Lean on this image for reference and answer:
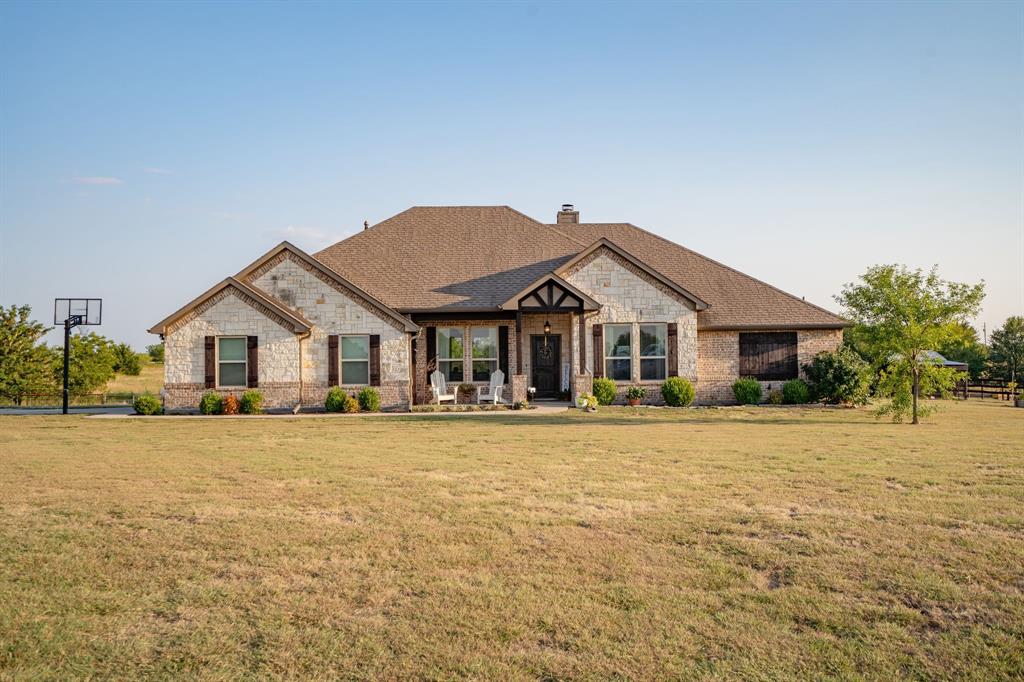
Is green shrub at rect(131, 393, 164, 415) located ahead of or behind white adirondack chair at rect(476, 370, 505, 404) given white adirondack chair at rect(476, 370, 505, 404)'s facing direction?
ahead

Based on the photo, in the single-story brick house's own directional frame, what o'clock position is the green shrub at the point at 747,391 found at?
The green shrub is roughly at 9 o'clock from the single-story brick house.

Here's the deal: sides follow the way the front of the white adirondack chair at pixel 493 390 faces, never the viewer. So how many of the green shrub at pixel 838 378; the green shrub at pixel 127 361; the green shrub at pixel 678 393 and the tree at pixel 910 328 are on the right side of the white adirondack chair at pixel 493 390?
1

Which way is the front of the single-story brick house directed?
toward the camera

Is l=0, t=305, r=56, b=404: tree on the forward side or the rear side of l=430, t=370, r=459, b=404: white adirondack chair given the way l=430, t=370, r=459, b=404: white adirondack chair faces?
on the rear side

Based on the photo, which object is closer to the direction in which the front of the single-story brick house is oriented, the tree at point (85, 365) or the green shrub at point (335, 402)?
the green shrub

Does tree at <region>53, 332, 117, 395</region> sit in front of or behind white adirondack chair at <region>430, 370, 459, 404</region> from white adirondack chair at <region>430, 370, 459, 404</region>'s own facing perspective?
behind

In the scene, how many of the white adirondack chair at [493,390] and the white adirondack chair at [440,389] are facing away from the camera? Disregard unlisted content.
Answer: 0

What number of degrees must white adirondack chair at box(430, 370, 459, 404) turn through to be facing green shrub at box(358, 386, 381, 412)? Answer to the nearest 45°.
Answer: approximately 90° to its right

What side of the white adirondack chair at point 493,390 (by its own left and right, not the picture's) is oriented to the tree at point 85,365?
right

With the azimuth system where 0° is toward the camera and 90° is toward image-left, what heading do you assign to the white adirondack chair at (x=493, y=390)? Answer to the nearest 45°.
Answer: approximately 45°

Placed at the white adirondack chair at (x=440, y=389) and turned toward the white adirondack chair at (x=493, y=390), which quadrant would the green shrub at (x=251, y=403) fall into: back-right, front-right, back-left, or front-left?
back-right

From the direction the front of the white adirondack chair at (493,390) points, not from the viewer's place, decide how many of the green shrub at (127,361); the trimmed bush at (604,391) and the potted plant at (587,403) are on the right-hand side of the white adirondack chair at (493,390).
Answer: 1
